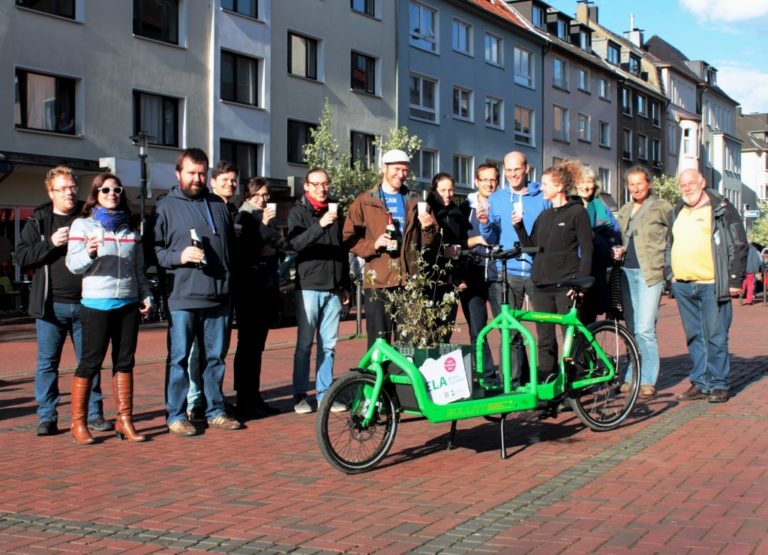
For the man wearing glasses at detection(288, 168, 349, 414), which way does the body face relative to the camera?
toward the camera

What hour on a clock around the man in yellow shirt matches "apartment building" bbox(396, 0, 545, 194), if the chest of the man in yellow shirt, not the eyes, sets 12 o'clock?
The apartment building is roughly at 4 o'clock from the man in yellow shirt.

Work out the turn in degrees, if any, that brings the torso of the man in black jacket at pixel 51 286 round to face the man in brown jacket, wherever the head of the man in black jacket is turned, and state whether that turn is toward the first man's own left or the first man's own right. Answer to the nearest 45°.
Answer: approximately 45° to the first man's own left

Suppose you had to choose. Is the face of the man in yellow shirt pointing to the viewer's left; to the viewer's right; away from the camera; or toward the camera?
toward the camera

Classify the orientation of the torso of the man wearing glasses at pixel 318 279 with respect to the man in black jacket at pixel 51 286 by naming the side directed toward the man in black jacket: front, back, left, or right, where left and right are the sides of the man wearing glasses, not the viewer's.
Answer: right

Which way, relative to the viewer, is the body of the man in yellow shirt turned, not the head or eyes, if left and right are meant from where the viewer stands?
facing the viewer and to the left of the viewer

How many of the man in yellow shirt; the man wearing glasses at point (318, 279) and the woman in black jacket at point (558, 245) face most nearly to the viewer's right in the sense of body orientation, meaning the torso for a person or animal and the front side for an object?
0

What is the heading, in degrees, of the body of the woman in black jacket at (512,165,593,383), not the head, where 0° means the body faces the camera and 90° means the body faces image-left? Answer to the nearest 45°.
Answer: approximately 45°

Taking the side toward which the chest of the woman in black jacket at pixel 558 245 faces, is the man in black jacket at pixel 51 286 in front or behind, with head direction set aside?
in front

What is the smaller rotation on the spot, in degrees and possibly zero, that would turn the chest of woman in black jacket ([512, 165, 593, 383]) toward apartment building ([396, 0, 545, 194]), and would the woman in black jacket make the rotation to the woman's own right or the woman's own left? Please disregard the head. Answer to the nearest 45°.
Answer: approximately 135° to the woman's own right

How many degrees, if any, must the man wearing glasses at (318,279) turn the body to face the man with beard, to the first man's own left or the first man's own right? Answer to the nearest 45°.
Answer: approximately 45° to the first man's own right

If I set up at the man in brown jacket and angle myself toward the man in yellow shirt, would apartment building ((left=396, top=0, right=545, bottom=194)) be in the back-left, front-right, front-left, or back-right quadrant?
front-left

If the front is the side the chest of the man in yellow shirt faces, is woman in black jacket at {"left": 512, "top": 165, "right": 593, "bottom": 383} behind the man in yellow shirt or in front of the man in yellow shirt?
in front

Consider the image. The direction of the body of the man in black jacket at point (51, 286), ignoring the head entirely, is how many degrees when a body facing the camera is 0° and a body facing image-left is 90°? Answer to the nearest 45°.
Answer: approximately 315°

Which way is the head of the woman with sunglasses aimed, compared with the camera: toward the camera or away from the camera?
toward the camera

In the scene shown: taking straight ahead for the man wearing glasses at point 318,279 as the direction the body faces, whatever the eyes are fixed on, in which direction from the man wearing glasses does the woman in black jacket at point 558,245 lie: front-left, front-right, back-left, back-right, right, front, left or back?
left
